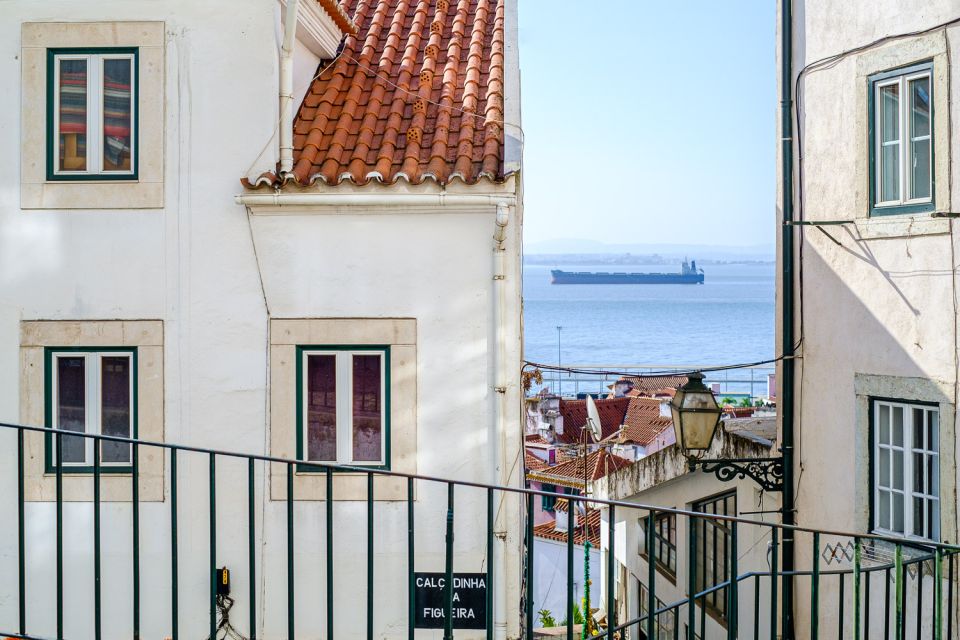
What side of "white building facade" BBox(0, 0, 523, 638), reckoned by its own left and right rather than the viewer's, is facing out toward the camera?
front

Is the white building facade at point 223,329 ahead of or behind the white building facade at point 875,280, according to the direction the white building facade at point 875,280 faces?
ahead

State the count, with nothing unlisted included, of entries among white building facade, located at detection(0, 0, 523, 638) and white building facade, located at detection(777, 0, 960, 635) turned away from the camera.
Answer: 0

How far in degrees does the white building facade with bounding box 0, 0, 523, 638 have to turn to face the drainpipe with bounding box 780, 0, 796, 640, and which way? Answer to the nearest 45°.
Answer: approximately 90° to its left

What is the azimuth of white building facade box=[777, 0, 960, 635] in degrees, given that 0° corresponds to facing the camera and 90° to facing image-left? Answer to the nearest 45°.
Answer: approximately 45°

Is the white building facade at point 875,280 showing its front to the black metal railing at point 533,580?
yes

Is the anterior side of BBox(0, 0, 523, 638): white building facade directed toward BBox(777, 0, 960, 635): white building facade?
no
